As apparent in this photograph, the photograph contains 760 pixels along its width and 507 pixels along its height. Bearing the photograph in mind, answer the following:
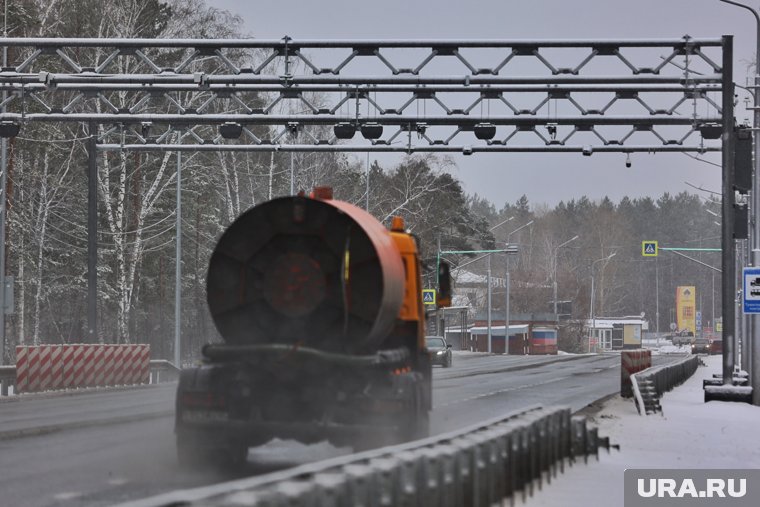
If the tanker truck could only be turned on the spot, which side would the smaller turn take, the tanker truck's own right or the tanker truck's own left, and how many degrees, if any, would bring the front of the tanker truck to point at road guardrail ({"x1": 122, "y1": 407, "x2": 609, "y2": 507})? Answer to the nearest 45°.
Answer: approximately 180°

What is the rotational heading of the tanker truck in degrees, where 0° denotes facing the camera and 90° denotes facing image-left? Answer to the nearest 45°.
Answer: approximately 180°

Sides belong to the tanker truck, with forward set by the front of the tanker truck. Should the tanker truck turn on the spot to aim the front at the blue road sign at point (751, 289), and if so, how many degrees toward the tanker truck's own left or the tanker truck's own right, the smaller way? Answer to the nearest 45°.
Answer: approximately 45° to the tanker truck's own right
